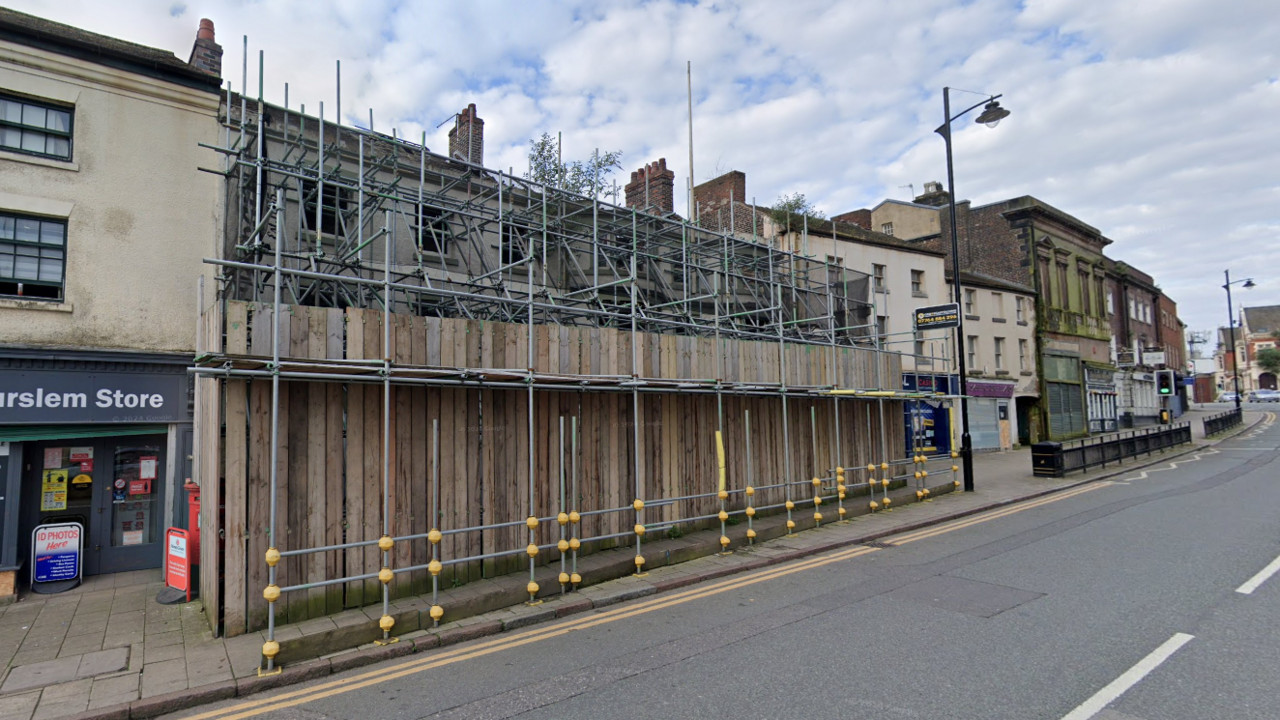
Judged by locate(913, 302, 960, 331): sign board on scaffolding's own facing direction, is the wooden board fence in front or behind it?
in front

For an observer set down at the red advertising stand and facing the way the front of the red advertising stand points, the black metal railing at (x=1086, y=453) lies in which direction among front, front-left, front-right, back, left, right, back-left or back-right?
back-left

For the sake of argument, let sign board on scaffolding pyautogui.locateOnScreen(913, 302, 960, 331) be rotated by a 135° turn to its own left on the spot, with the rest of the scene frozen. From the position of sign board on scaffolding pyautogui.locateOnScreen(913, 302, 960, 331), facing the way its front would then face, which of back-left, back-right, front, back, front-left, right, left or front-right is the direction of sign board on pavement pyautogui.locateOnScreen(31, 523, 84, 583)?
back

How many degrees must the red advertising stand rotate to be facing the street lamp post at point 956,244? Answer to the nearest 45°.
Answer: approximately 135° to its left

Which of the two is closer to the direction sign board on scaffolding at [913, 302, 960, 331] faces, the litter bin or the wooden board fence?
the wooden board fence

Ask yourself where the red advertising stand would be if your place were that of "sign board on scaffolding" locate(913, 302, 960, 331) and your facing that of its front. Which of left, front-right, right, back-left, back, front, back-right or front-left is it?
front-right

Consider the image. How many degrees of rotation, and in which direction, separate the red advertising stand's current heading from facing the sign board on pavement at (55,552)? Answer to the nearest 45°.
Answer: approximately 90° to its right

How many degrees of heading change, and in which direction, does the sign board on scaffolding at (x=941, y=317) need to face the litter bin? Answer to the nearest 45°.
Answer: approximately 135° to its left

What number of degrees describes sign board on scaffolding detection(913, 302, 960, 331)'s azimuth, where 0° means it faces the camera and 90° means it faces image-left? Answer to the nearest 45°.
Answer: approximately 0°

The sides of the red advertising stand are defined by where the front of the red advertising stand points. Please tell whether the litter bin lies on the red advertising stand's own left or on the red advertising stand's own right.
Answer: on the red advertising stand's own left

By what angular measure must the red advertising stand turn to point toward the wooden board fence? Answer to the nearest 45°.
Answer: approximately 90° to its left

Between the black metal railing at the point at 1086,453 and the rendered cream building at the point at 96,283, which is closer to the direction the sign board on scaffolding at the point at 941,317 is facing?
the rendered cream building
